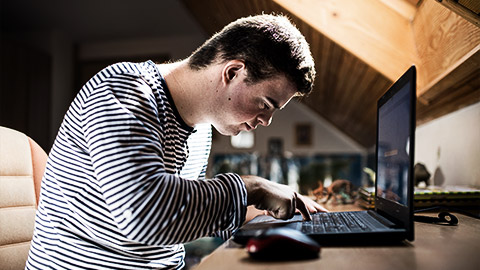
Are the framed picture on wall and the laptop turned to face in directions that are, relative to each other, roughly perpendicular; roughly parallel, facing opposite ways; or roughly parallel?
roughly perpendicular

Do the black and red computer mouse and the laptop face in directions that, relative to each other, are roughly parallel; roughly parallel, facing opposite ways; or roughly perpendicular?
roughly parallel, facing opposite ways

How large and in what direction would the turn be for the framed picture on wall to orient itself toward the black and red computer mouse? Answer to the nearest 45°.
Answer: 0° — it already faces it

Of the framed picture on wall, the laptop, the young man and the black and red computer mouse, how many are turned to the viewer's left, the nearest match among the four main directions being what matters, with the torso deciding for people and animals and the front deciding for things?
1

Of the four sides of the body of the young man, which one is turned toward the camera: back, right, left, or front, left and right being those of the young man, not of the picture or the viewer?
right

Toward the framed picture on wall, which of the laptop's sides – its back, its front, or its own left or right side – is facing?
right

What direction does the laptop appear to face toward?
to the viewer's left

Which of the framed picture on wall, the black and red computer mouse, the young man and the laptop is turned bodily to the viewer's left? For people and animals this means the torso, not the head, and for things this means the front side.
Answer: the laptop

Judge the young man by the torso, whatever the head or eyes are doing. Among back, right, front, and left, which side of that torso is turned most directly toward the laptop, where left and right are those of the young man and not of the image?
front

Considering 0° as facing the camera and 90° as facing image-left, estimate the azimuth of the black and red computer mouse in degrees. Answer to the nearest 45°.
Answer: approximately 270°

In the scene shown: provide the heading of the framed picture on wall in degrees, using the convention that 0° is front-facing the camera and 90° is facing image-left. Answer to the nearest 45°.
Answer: approximately 0°

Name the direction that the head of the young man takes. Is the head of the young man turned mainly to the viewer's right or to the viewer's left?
to the viewer's right

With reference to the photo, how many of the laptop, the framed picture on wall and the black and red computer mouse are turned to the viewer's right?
1

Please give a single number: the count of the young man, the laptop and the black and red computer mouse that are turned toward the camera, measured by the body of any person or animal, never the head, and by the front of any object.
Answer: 0

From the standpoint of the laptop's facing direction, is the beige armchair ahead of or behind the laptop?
ahead
